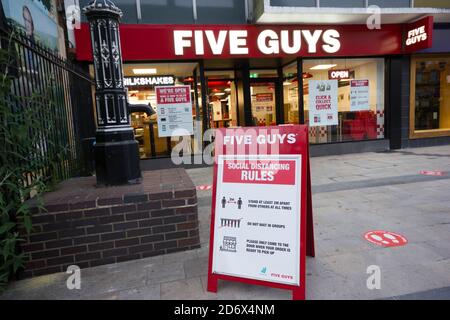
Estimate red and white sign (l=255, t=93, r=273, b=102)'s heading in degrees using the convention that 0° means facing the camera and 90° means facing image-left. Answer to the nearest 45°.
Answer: approximately 0°

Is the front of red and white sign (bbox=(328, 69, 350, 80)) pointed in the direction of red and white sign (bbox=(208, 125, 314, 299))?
yes

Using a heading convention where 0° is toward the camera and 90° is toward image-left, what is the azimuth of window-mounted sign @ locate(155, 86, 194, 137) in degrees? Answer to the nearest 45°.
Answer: approximately 0°

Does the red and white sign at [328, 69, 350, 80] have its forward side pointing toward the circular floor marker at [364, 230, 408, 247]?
yes

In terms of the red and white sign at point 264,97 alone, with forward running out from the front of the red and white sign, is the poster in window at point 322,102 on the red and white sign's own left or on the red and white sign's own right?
on the red and white sign's own left

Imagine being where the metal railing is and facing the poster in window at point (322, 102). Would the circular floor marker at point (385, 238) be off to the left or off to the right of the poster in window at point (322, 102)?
right
